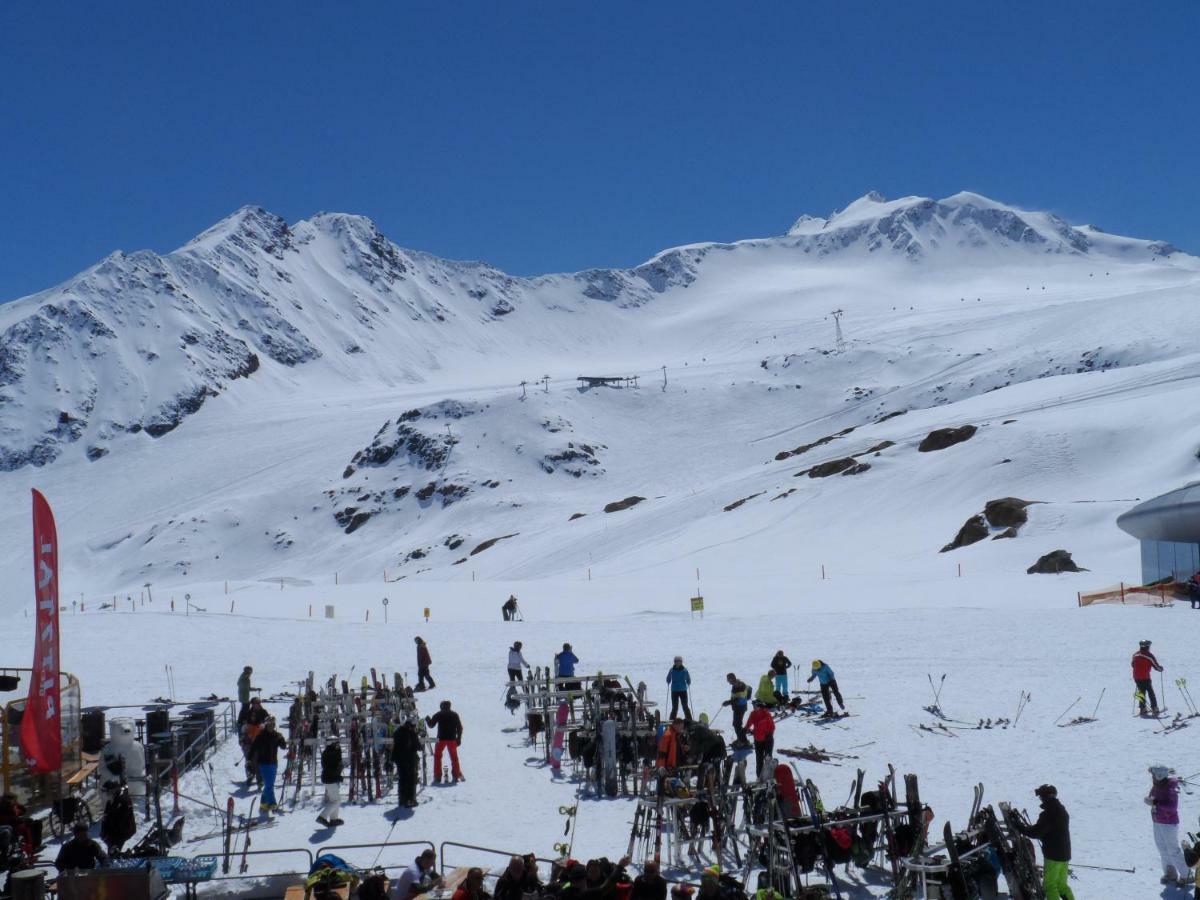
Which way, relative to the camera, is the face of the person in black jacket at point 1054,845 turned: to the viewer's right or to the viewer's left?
to the viewer's left

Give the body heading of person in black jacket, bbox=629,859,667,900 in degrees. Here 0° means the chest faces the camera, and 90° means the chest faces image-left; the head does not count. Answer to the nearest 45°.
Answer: approximately 180°

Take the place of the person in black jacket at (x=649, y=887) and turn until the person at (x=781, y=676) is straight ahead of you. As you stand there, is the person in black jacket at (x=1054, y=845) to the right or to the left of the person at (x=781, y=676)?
right

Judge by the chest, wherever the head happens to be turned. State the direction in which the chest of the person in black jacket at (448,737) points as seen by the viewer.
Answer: away from the camera

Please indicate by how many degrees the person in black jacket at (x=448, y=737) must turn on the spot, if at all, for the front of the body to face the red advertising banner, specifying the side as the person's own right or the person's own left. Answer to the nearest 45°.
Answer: approximately 135° to the person's own left

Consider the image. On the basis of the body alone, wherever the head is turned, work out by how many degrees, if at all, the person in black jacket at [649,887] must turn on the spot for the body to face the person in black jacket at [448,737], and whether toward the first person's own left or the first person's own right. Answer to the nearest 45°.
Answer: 0° — they already face them

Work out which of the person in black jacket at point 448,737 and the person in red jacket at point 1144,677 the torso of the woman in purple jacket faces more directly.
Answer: the person in black jacket

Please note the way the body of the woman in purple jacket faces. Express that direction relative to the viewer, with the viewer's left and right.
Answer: facing to the left of the viewer
